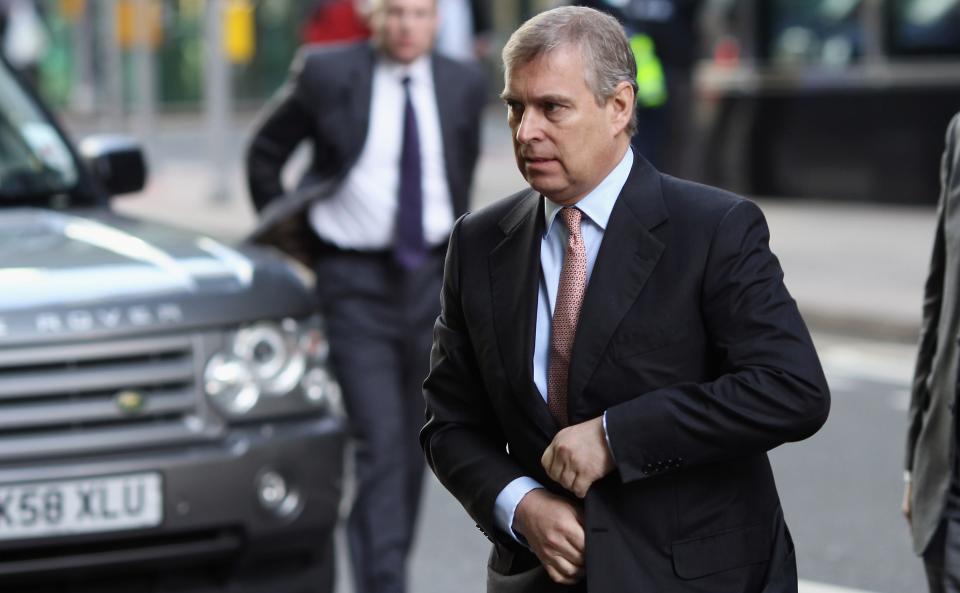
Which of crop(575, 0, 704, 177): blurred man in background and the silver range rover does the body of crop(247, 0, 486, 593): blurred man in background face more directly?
the silver range rover

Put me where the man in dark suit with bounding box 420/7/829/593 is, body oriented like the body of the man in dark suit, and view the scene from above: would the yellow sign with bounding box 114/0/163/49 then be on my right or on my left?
on my right

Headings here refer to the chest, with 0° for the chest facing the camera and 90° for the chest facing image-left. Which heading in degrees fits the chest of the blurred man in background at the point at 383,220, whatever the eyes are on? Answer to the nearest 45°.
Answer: approximately 0°

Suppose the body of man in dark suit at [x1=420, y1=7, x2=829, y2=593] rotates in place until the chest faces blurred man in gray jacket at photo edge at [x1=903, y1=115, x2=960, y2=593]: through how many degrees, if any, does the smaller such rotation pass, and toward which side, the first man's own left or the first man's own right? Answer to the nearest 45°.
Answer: approximately 180°

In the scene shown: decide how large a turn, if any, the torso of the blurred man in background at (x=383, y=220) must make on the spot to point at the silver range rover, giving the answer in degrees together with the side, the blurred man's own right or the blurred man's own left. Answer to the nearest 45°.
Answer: approximately 45° to the blurred man's own right

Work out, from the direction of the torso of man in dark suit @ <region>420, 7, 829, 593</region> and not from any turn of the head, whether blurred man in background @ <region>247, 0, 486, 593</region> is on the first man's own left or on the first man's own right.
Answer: on the first man's own right

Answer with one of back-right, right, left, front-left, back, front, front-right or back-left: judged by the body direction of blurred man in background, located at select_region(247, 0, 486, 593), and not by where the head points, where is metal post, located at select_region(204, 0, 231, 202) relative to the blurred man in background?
back

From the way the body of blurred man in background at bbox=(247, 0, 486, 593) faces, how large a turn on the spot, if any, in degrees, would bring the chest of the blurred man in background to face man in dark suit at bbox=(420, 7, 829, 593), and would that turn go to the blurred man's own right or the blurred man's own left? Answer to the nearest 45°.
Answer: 0° — they already face them

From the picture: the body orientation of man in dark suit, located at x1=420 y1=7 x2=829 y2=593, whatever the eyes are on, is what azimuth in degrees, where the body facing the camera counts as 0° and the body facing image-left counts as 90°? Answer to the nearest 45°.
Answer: approximately 45°

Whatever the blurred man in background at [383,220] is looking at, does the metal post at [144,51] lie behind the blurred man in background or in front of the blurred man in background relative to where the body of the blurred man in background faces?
behind
